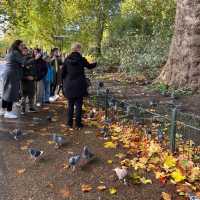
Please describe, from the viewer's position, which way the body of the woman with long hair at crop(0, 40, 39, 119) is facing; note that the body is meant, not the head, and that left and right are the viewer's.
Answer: facing to the right of the viewer

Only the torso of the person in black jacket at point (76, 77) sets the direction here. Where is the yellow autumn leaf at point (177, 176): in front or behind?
behind

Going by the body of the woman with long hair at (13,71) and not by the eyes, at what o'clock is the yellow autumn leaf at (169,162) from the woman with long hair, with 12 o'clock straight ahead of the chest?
The yellow autumn leaf is roughly at 2 o'clock from the woman with long hair.

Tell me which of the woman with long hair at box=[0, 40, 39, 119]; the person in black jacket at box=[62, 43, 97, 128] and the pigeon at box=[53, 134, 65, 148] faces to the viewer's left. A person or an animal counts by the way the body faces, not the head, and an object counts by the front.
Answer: the pigeon

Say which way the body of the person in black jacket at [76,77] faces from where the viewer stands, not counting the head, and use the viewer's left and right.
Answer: facing away from the viewer

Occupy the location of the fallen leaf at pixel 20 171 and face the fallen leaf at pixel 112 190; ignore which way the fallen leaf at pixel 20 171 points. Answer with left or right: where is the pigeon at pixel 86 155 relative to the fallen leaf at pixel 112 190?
left

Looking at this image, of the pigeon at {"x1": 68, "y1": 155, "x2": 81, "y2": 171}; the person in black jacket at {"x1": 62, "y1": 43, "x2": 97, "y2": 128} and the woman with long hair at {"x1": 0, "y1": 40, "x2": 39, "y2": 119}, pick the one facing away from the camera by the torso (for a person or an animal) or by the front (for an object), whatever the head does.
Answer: the person in black jacket

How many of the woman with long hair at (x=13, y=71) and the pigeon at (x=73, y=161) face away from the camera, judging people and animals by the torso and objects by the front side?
0

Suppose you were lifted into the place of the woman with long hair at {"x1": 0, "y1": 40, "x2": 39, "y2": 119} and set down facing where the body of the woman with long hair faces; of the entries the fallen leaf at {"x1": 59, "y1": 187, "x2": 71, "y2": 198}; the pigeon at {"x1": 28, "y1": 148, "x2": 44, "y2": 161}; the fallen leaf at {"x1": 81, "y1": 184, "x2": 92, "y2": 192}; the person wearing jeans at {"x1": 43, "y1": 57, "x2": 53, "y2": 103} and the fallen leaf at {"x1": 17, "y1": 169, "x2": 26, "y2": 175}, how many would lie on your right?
4

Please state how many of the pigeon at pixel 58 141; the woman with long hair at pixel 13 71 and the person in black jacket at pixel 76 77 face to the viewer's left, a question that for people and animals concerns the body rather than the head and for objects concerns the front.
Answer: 1

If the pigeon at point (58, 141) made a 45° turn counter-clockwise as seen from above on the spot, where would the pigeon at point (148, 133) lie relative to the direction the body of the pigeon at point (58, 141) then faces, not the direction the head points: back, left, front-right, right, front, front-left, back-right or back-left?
back-left

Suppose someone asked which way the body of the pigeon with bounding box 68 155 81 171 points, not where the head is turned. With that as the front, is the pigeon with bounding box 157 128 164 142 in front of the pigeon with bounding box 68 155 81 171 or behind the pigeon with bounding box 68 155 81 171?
behind

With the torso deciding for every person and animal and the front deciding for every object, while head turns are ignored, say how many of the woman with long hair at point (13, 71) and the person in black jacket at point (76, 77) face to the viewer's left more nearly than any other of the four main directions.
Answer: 0

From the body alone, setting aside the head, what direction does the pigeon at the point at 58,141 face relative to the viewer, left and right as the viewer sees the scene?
facing to the left of the viewer
